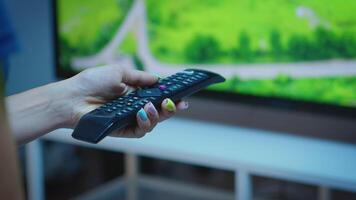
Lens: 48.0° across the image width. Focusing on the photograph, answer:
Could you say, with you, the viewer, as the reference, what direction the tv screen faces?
facing the viewer and to the left of the viewer
